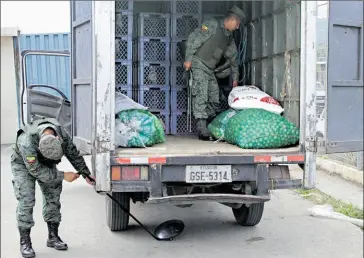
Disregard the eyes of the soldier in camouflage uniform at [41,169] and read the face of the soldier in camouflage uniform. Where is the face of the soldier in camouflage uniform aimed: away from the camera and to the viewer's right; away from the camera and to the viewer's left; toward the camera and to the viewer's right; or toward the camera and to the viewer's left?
toward the camera and to the viewer's right

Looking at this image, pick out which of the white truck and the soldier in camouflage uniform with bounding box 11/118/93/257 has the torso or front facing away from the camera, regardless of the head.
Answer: the white truck

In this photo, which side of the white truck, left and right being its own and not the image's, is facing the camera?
back

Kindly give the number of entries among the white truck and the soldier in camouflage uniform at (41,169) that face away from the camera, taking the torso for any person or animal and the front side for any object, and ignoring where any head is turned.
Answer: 1

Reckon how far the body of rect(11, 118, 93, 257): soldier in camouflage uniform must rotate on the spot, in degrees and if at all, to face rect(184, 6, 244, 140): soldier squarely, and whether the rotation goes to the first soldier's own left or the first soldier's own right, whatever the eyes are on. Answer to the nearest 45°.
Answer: approximately 90° to the first soldier's own left

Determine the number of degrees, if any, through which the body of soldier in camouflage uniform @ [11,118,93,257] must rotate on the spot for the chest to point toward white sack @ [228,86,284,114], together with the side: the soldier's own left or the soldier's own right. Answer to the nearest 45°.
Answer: approximately 45° to the soldier's own left

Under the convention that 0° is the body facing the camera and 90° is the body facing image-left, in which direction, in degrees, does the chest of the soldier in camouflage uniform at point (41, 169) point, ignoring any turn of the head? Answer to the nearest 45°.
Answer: approximately 315°

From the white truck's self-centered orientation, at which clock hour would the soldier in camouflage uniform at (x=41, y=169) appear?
The soldier in camouflage uniform is roughly at 7 o'clock from the white truck.

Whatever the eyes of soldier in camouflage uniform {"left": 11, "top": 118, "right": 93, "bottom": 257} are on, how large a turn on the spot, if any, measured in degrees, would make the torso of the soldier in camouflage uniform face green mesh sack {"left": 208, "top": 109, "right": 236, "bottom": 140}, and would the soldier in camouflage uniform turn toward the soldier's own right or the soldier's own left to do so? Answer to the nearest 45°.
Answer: approximately 45° to the soldier's own left
